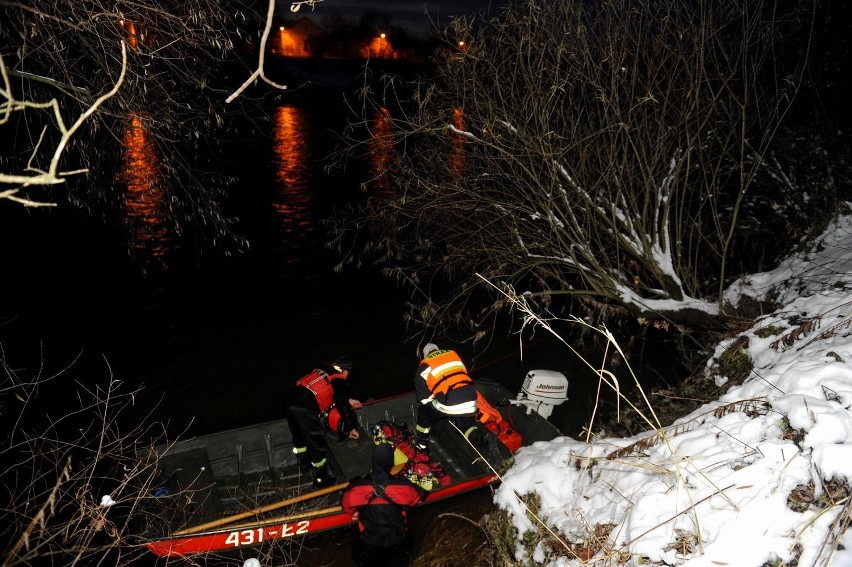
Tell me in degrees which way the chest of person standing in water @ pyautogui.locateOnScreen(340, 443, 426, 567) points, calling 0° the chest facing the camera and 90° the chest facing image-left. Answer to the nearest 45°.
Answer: approximately 180°

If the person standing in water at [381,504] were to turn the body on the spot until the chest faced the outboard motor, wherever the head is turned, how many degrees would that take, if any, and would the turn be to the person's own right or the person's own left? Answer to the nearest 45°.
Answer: approximately 45° to the person's own right

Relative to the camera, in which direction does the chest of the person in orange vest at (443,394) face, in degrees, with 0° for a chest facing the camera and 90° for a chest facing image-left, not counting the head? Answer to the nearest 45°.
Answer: approximately 135°

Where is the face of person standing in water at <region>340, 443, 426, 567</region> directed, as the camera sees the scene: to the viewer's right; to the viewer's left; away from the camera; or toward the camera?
away from the camera

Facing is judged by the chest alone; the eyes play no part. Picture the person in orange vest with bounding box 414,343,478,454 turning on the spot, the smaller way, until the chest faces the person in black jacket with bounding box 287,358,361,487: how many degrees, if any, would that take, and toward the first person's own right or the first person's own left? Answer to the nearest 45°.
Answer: approximately 45° to the first person's own left

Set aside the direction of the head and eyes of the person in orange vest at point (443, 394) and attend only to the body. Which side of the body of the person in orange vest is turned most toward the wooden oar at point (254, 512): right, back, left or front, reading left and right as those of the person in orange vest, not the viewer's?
left

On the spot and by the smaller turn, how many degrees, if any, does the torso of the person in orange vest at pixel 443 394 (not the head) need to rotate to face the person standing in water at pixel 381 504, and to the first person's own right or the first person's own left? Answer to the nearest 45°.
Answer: approximately 135° to the first person's own left

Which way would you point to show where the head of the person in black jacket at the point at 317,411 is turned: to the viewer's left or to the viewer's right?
to the viewer's right
